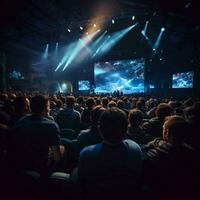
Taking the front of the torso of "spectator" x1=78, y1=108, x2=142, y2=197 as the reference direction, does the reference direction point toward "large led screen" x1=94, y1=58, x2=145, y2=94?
yes

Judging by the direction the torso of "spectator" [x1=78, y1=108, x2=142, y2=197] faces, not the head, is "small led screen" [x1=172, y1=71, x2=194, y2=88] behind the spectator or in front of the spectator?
in front

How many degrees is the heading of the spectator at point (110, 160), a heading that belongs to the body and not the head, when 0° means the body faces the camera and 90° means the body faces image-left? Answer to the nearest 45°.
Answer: approximately 180°

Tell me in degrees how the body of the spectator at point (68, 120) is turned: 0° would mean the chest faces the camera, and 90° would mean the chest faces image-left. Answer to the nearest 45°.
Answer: approximately 180°

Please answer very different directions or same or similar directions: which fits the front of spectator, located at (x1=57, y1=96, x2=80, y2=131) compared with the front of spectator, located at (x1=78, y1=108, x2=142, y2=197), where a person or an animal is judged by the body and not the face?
same or similar directions

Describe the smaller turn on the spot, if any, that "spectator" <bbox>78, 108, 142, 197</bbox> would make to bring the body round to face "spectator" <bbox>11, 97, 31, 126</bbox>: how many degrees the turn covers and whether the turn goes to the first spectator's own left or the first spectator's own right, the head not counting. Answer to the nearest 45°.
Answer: approximately 45° to the first spectator's own left

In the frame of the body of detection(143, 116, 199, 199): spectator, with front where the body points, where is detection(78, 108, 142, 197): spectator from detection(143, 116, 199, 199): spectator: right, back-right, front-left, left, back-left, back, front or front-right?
back-left

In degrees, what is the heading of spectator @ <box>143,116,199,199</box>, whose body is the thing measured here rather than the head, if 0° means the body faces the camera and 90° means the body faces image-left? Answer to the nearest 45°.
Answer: approximately 180°

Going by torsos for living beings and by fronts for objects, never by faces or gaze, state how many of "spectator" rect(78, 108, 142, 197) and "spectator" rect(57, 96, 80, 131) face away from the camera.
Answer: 2
